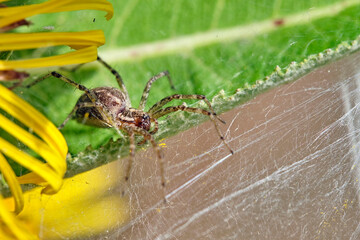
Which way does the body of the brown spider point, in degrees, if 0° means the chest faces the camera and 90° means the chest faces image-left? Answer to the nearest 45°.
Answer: approximately 315°
